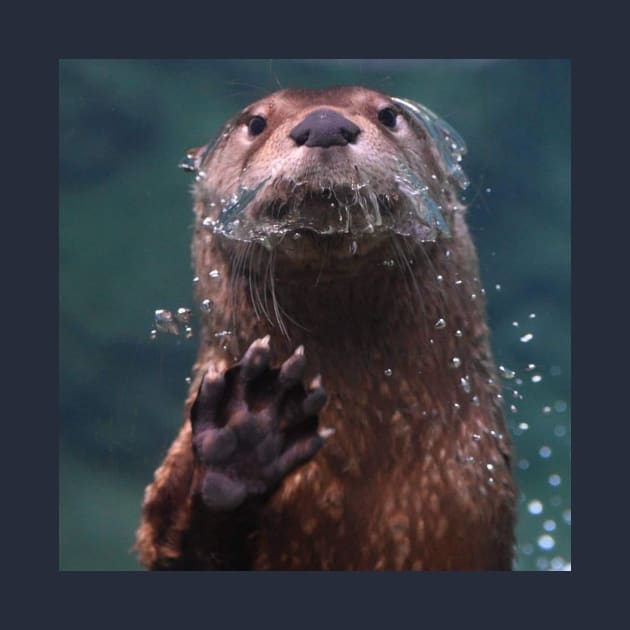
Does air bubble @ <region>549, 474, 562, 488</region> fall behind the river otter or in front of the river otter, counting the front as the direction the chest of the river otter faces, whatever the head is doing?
behind

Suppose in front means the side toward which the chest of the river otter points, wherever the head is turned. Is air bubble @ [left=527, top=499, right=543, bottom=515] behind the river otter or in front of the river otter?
behind

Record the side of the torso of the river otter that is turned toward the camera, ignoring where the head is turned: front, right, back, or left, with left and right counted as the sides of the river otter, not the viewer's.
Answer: front
